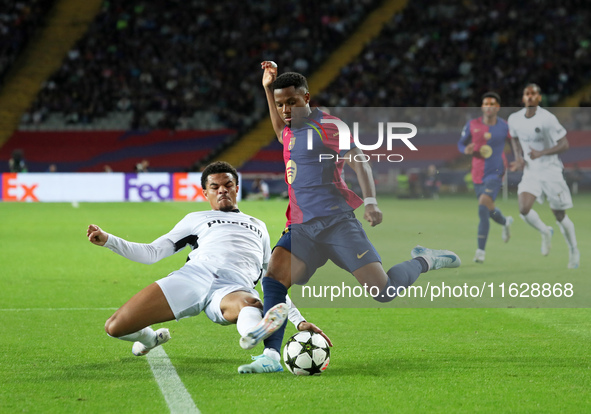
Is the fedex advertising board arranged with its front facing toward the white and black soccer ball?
yes

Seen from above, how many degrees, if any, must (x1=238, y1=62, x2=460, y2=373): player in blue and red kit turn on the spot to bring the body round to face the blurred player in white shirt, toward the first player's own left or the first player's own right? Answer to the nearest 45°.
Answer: approximately 180°

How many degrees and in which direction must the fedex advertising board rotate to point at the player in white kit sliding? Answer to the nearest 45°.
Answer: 0° — it already faces them

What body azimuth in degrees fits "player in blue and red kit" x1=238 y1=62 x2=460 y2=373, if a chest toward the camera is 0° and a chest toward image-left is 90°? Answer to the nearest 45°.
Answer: approximately 45°

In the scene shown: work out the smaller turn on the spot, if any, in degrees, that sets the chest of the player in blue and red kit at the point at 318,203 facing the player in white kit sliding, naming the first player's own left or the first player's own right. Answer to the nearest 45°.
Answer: approximately 45° to the first player's own right

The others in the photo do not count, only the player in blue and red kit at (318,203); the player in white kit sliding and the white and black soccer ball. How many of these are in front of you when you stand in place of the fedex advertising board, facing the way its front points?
3
